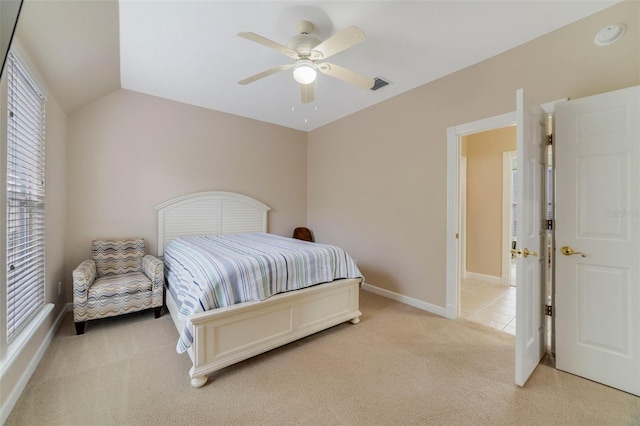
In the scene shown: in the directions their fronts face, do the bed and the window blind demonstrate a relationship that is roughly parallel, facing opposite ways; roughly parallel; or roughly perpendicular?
roughly perpendicular

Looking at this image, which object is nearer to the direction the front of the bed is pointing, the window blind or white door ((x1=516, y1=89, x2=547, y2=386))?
the white door

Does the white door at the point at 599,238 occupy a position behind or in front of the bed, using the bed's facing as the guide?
in front

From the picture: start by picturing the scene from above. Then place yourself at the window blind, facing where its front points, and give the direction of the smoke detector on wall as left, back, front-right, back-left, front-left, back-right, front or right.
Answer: front-right

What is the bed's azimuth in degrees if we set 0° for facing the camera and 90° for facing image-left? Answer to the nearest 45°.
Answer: approximately 315°

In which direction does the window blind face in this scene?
to the viewer's right

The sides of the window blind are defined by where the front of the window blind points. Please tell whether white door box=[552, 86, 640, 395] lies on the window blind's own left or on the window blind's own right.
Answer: on the window blind's own right

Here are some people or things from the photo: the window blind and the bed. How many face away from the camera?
0

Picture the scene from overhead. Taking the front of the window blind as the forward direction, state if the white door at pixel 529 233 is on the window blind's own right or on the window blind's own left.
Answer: on the window blind's own right
